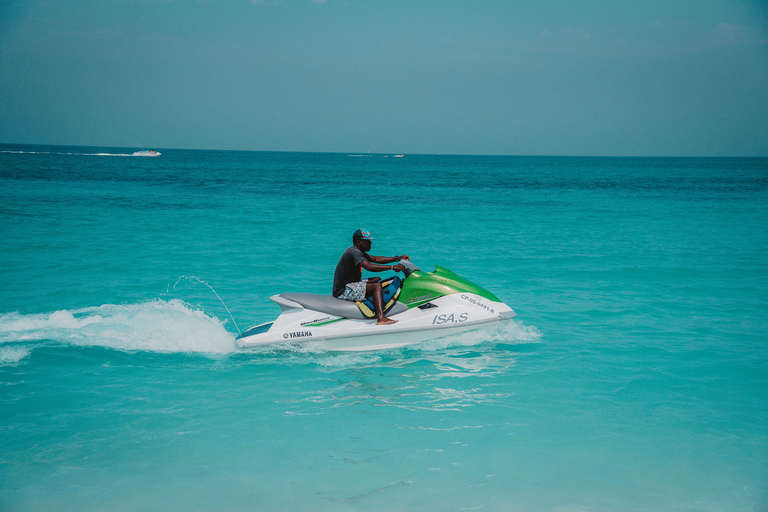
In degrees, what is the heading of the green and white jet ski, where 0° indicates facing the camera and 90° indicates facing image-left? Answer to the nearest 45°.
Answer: approximately 270°

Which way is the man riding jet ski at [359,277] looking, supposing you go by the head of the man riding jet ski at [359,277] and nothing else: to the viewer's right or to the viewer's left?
to the viewer's right

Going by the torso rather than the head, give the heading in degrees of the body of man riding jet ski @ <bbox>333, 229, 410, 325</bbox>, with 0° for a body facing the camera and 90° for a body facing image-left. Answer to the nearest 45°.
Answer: approximately 270°
